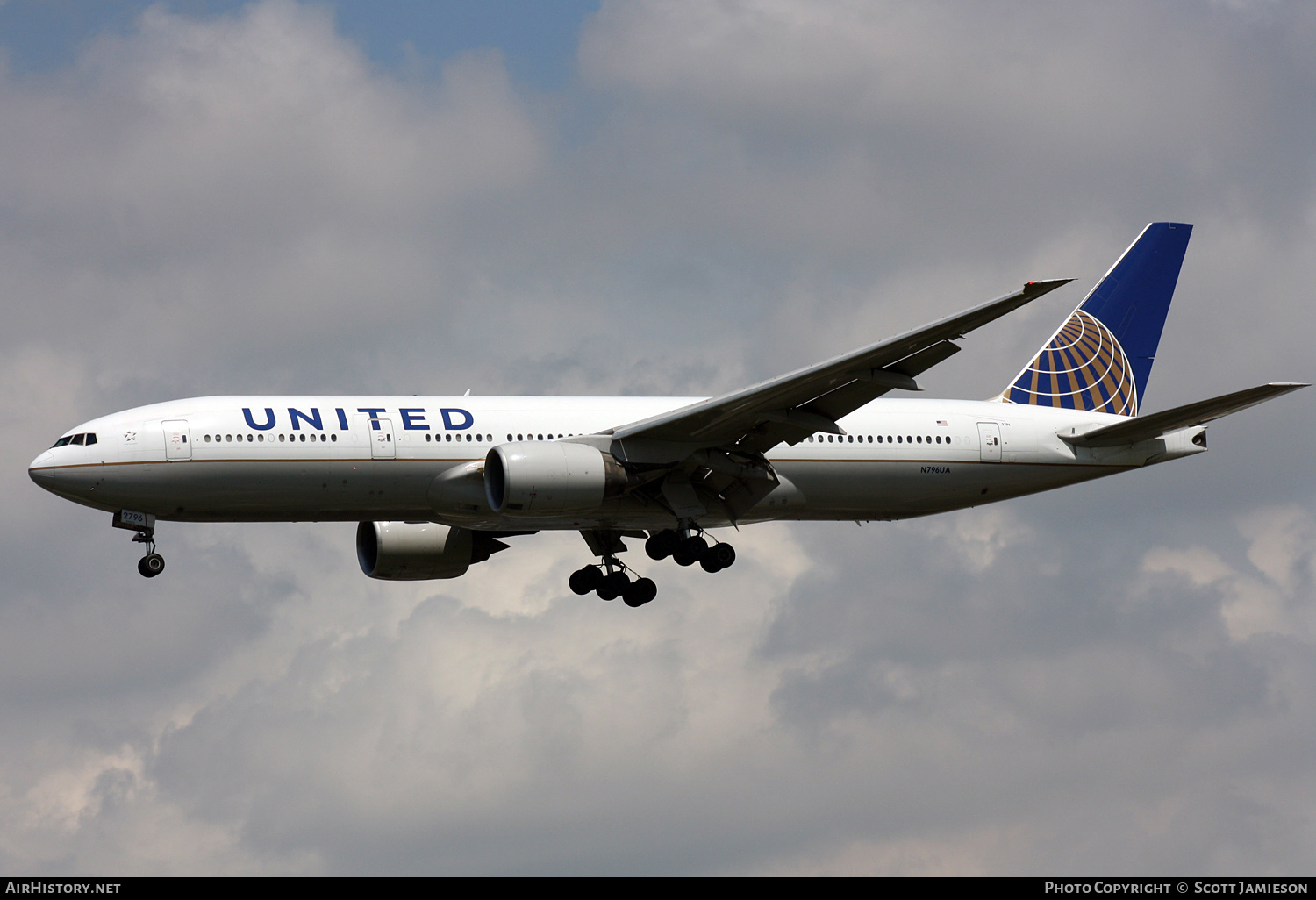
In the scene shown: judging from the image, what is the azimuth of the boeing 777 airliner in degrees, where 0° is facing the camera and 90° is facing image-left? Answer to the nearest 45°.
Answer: approximately 90°
